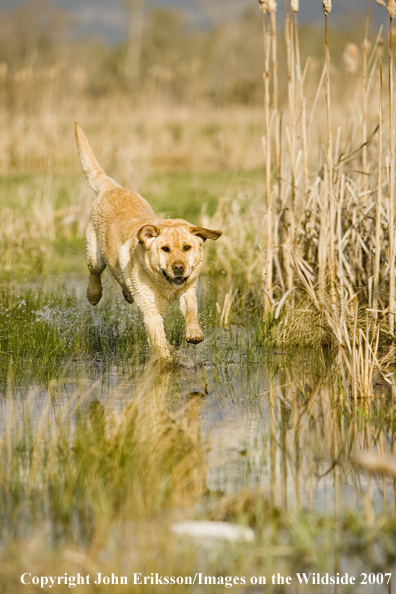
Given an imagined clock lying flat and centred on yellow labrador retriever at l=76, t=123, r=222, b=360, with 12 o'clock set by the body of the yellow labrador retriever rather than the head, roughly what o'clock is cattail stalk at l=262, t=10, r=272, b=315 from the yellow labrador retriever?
The cattail stalk is roughly at 10 o'clock from the yellow labrador retriever.

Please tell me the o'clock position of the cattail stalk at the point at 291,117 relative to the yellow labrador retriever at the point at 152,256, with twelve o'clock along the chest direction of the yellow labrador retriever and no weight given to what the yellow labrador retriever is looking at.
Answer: The cattail stalk is roughly at 10 o'clock from the yellow labrador retriever.

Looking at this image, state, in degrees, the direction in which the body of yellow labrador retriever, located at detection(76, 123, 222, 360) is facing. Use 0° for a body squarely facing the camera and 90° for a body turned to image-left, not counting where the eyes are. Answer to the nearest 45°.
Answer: approximately 315°
